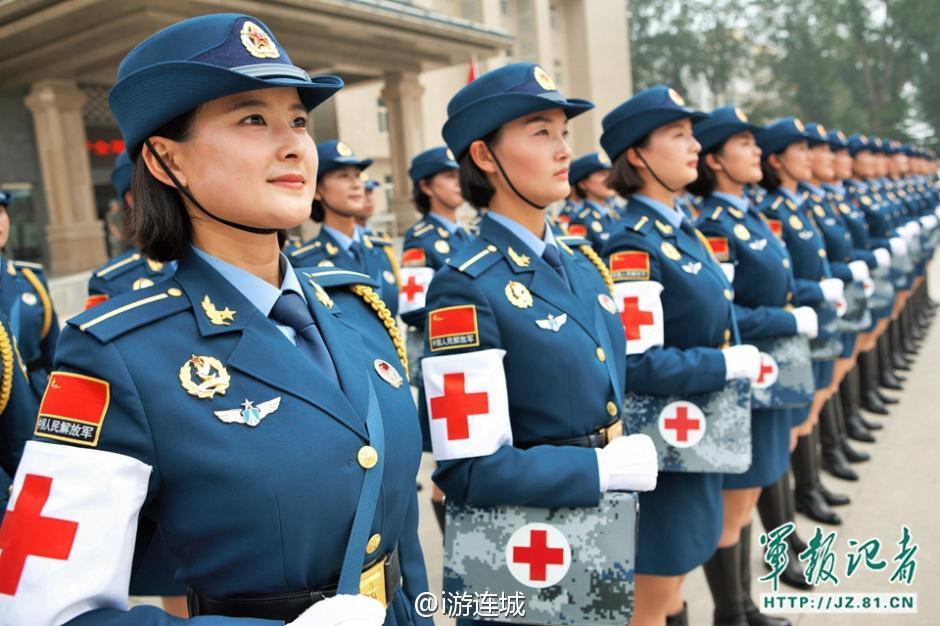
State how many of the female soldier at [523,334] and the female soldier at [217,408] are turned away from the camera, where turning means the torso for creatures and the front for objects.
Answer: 0

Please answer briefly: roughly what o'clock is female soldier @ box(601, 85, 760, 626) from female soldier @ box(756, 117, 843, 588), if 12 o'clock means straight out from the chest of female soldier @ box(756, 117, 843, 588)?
female soldier @ box(601, 85, 760, 626) is roughly at 2 o'clock from female soldier @ box(756, 117, 843, 588).

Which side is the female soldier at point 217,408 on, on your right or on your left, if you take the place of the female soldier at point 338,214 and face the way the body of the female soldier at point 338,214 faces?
on your right

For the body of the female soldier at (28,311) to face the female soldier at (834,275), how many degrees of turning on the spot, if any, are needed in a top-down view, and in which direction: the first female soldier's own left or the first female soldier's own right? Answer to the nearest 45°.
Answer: approximately 45° to the first female soldier's own left

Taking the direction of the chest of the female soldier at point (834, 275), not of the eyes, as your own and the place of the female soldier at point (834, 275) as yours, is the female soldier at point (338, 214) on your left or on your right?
on your right

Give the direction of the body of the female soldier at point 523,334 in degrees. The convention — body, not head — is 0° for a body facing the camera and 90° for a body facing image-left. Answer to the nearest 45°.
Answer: approximately 315°

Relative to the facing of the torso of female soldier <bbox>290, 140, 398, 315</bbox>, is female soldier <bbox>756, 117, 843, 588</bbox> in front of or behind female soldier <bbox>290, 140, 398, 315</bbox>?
in front
